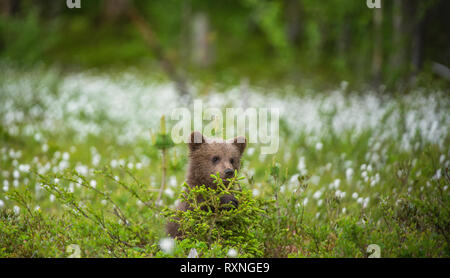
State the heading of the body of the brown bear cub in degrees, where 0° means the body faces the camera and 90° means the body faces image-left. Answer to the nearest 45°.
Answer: approximately 315°

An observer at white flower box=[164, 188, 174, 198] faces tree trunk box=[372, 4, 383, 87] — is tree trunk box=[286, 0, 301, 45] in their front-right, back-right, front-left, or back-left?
front-left

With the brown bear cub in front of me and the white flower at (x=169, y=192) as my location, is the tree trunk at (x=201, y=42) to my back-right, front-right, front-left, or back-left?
back-left

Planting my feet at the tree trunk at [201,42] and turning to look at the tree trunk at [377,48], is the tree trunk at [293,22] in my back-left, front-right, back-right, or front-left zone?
front-left

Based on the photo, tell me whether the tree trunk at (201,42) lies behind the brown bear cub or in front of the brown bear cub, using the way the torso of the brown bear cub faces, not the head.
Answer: behind

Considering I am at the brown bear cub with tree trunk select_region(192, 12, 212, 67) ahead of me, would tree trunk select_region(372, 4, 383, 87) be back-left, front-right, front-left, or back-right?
front-right

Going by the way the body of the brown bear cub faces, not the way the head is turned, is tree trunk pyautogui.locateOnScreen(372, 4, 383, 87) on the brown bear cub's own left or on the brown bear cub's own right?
on the brown bear cub's own left

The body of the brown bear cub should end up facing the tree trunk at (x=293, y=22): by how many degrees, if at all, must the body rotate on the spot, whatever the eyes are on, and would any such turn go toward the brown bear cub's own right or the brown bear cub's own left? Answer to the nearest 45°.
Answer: approximately 135° to the brown bear cub's own left
